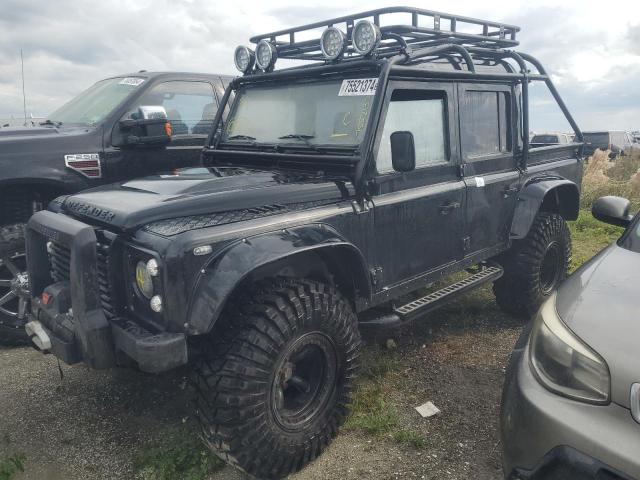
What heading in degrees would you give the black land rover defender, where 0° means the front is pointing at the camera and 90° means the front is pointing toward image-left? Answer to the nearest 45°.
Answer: approximately 45°

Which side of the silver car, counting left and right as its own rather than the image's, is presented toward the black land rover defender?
right

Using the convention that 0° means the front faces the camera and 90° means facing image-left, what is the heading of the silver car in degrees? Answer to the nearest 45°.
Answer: approximately 45°

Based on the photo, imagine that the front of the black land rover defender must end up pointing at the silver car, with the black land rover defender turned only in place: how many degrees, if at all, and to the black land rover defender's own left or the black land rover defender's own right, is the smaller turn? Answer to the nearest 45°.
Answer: approximately 90° to the black land rover defender's own left

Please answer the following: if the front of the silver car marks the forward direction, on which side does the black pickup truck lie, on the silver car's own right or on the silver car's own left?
on the silver car's own right

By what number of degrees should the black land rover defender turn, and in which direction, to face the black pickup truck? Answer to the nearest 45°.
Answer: approximately 90° to its right
